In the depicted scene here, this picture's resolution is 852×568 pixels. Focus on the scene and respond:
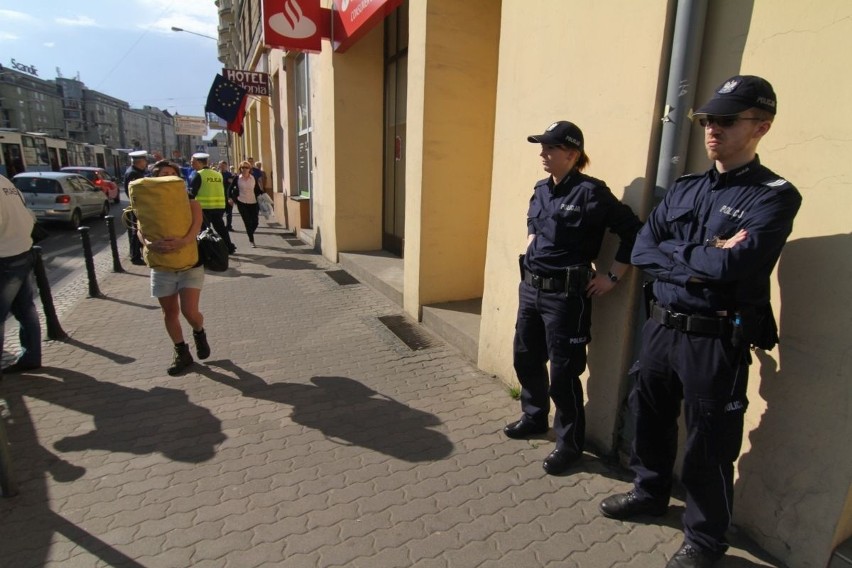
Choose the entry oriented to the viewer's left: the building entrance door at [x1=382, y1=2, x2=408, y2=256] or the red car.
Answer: the building entrance door

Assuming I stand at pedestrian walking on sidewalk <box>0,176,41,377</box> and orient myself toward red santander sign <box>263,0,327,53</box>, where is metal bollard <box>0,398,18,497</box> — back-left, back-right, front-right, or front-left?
back-right

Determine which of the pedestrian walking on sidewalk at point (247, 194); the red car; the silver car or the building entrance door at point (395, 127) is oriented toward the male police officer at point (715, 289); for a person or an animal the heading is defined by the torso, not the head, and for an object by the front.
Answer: the pedestrian walking on sidewalk

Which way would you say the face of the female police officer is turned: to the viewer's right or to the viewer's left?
to the viewer's left

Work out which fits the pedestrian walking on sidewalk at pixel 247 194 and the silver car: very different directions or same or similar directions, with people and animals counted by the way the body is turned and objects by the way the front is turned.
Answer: very different directions

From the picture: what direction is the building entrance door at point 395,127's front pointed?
to the viewer's left

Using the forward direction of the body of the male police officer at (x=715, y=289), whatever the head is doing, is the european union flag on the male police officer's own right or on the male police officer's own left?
on the male police officer's own right

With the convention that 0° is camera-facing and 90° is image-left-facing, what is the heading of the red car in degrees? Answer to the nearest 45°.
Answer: approximately 225°

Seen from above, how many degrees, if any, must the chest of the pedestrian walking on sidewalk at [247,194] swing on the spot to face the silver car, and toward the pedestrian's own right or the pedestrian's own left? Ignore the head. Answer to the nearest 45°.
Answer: approximately 135° to the pedestrian's own right

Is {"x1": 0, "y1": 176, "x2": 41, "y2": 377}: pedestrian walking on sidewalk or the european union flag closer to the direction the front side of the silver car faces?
the european union flag

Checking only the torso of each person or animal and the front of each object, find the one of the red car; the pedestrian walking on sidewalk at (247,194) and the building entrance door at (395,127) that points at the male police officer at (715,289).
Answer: the pedestrian walking on sidewalk

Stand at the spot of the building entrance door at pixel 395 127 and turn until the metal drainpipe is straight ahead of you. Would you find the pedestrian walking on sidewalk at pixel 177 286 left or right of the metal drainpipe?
right

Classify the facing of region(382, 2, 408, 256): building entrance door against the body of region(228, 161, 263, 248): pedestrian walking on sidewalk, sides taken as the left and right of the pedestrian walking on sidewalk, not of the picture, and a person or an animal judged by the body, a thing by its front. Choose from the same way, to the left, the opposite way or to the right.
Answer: to the right
